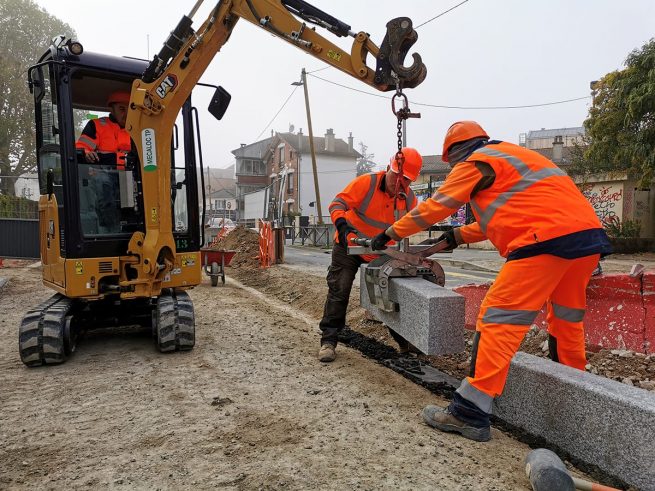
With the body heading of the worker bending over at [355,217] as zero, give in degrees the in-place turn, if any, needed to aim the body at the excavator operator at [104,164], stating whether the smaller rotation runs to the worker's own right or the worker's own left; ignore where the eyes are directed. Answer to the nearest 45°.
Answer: approximately 135° to the worker's own right

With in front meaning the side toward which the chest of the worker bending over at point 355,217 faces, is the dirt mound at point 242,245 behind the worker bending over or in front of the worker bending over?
behind

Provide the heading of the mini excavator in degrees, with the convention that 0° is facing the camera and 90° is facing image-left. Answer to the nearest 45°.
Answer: approximately 315°

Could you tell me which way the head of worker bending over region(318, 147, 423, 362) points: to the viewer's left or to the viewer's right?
to the viewer's right

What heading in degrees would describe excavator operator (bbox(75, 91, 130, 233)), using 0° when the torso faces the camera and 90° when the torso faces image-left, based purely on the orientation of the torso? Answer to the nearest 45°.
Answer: approximately 315°

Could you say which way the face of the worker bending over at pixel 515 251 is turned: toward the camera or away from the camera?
away from the camera

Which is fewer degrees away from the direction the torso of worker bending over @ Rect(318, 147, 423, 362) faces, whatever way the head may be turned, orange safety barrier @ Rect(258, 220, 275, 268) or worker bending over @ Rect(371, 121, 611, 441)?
the worker bending over

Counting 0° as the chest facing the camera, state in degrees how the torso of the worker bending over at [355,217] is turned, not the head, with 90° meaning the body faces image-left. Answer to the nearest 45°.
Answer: approximately 315°

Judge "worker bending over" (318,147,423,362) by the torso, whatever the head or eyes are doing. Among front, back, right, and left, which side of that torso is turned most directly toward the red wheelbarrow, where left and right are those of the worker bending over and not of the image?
back

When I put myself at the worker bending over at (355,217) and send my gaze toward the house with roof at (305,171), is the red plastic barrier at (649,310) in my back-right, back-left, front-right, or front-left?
back-right
